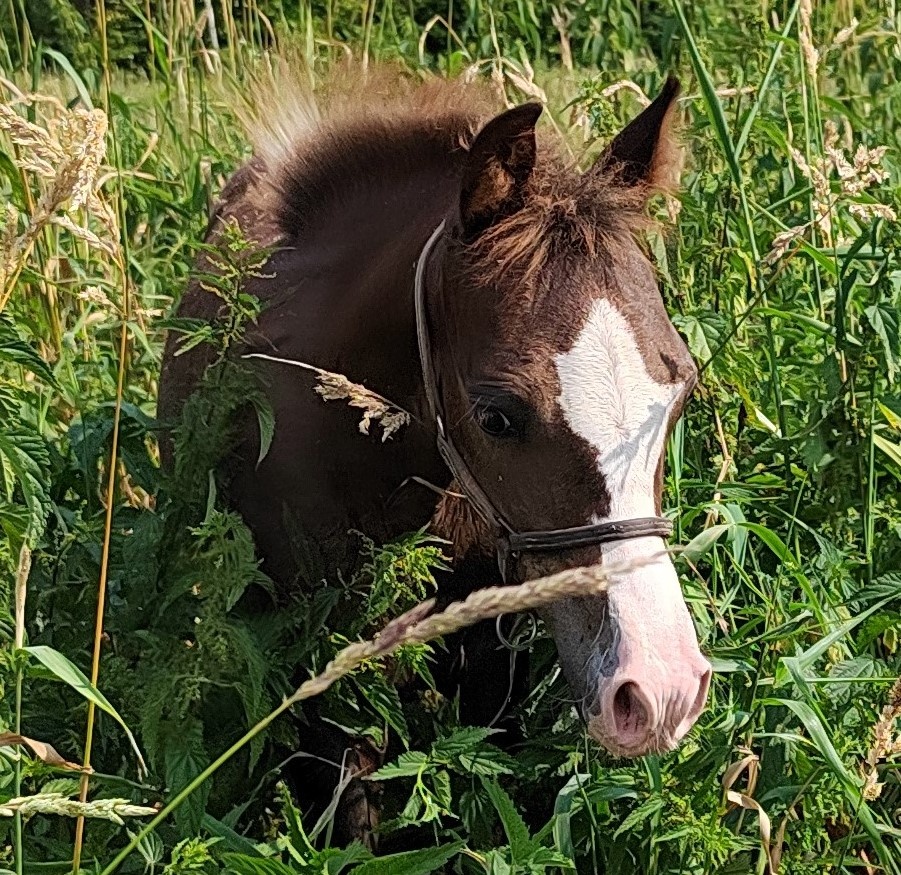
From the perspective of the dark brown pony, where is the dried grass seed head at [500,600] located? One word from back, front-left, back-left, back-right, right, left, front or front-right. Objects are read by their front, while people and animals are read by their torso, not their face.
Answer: front-right

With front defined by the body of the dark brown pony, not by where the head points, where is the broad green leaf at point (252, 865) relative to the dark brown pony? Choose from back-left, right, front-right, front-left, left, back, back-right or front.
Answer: right

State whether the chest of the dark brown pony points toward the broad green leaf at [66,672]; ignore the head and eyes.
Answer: no

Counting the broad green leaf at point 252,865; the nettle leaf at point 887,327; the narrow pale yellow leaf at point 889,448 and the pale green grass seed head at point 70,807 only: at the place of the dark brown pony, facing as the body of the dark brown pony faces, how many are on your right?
2

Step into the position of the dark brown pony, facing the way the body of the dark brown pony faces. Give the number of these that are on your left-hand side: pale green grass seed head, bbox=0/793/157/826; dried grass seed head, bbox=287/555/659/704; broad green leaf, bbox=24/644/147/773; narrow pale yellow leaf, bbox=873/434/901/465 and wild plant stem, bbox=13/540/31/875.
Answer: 1

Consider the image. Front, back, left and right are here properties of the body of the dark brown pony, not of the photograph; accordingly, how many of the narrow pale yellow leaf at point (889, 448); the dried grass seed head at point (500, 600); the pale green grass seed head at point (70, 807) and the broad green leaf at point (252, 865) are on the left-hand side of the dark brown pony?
1

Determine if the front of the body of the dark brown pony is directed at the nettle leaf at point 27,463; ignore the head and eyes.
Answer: no

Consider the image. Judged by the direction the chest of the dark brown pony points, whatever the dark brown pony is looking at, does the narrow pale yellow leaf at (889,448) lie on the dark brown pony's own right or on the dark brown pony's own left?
on the dark brown pony's own left

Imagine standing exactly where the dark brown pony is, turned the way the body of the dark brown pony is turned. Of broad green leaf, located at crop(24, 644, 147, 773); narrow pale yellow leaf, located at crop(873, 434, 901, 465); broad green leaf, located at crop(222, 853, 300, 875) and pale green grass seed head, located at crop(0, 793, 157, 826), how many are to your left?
1
